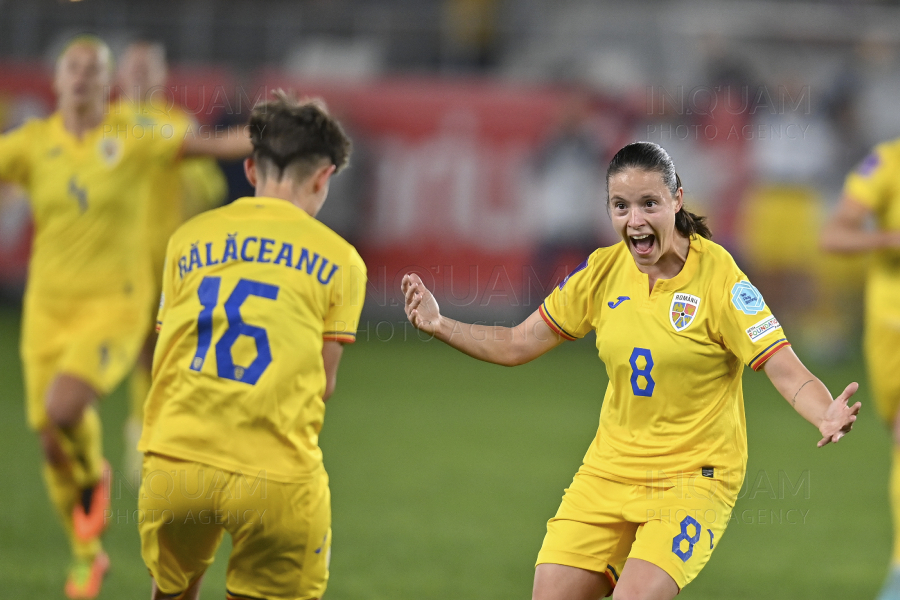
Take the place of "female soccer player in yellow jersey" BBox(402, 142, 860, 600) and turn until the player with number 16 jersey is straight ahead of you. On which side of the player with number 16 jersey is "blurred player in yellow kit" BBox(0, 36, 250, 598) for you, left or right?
right

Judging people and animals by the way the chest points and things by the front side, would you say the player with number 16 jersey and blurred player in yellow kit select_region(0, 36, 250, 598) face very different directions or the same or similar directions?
very different directions

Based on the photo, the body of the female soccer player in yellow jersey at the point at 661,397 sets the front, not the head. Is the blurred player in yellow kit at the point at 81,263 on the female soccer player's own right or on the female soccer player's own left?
on the female soccer player's own right

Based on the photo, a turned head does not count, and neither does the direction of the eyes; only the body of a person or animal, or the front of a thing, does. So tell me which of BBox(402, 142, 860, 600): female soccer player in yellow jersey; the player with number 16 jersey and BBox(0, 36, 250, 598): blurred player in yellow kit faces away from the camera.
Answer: the player with number 16 jersey

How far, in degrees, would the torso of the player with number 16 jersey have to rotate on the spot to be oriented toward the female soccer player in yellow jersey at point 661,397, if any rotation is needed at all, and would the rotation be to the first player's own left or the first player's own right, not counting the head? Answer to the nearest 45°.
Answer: approximately 90° to the first player's own right

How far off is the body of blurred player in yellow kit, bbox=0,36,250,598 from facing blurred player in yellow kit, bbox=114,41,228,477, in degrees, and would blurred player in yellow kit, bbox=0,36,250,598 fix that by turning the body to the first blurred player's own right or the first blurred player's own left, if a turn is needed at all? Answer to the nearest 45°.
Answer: approximately 180°

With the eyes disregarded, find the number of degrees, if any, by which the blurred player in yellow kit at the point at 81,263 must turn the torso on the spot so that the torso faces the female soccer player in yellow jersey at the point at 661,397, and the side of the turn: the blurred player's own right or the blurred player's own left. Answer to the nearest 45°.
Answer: approximately 45° to the blurred player's own left

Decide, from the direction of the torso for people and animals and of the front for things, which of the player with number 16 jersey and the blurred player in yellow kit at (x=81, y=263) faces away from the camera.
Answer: the player with number 16 jersey

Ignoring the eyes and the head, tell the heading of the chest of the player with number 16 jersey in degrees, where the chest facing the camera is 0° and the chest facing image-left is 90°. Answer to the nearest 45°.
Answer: approximately 180°

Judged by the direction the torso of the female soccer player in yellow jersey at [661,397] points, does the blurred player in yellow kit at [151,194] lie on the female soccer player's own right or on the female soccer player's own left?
on the female soccer player's own right

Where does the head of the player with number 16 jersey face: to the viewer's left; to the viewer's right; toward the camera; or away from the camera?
away from the camera

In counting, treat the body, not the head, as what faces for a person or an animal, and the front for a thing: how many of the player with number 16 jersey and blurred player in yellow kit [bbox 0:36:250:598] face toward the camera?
1
